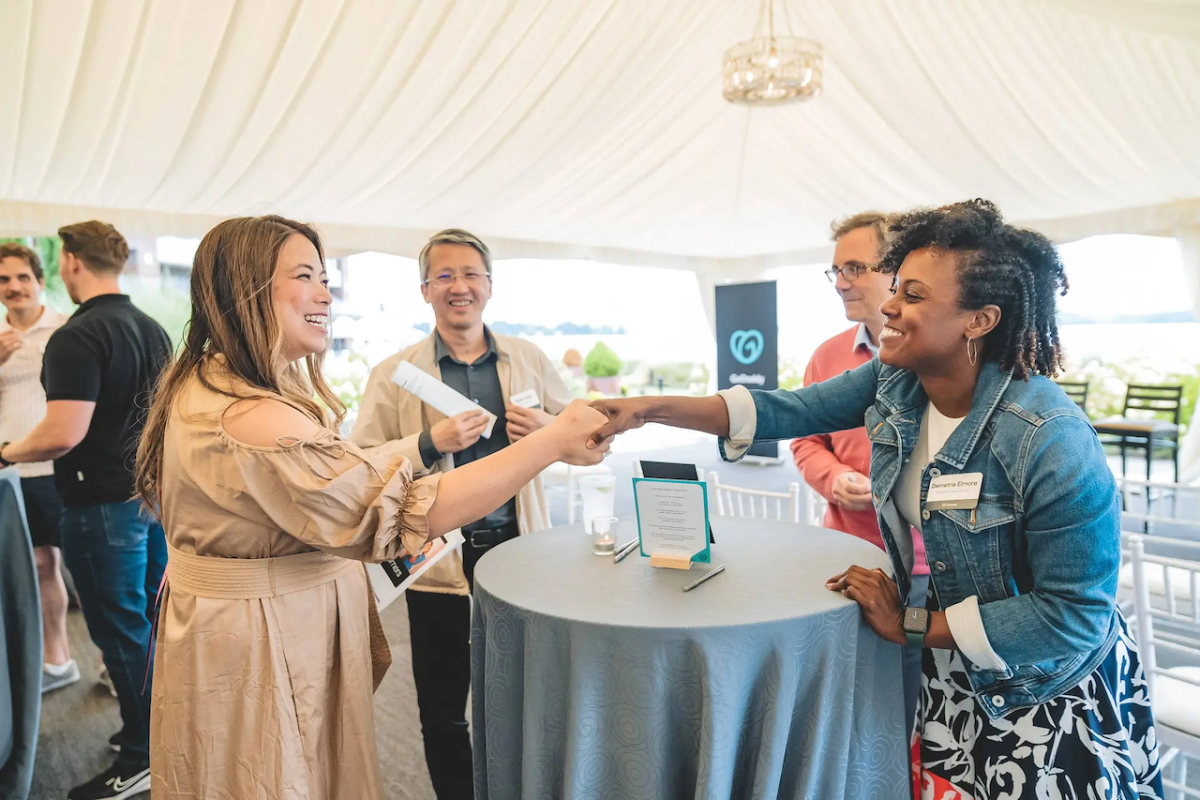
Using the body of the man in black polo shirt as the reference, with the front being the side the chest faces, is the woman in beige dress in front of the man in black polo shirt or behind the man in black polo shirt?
behind

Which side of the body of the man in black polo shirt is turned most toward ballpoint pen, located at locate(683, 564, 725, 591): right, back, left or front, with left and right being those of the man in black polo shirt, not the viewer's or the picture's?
back

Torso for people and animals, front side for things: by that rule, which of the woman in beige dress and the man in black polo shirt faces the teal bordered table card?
the woman in beige dress

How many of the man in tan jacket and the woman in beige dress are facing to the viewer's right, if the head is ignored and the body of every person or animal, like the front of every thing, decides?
1

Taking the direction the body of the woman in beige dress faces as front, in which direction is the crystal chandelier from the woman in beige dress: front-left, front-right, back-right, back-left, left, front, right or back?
front-left

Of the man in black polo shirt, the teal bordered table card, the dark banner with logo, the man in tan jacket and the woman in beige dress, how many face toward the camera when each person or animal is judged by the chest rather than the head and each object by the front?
3

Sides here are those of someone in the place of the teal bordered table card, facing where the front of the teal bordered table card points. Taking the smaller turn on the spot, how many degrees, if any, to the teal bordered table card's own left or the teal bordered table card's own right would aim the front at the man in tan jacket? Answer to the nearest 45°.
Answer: approximately 135° to the teal bordered table card's own right

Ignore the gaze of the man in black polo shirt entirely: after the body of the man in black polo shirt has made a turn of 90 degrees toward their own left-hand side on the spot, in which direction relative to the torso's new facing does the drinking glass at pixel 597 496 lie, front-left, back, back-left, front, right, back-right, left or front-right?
left

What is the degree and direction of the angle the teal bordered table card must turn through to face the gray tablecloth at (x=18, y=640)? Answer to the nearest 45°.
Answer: approximately 90° to its right

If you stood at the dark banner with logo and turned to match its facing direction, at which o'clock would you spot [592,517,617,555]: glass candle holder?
The glass candle holder is roughly at 12 o'clock from the dark banner with logo.

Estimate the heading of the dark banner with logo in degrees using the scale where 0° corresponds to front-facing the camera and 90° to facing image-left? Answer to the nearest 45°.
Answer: approximately 0°

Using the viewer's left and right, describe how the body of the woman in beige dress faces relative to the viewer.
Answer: facing to the right of the viewer

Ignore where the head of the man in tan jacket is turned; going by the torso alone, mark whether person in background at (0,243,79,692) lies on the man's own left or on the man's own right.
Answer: on the man's own right

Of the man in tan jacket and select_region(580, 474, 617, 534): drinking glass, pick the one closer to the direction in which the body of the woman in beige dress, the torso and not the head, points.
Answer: the drinking glass
